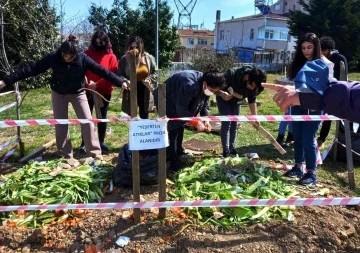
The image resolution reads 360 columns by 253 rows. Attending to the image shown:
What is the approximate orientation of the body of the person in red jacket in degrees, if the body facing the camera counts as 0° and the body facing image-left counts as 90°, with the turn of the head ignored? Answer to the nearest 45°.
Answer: approximately 0°

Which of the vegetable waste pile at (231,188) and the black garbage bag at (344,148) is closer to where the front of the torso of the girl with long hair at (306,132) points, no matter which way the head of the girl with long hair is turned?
the vegetable waste pile

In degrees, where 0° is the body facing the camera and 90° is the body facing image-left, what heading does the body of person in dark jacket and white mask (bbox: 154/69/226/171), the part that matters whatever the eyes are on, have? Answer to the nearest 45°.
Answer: approximately 315°

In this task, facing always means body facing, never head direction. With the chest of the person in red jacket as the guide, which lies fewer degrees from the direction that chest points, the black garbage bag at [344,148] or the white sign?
the white sign
